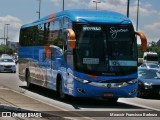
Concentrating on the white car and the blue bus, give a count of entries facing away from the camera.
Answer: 0

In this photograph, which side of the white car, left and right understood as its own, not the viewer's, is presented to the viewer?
front

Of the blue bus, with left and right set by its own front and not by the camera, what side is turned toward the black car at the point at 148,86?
left

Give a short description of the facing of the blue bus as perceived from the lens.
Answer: facing the viewer and to the right of the viewer

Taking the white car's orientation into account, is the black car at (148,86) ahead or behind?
ahead
